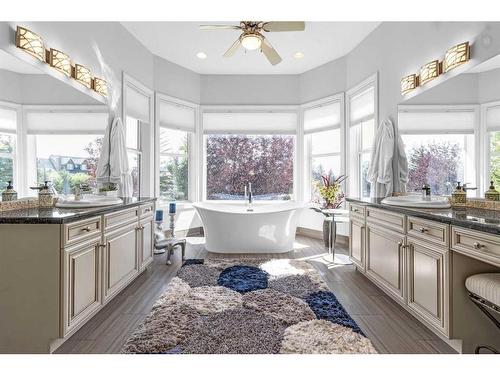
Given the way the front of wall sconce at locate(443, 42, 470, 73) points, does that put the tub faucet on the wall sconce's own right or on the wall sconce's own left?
on the wall sconce's own right

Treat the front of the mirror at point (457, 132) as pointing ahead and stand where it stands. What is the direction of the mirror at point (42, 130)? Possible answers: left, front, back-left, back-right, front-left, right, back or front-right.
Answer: front-left

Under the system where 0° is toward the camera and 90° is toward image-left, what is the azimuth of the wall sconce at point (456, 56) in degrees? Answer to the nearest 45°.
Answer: approximately 45°

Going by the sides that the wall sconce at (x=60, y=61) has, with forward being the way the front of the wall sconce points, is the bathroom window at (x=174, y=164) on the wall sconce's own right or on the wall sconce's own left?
on the wall sconce's own left

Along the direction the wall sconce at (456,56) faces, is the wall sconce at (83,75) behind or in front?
in front

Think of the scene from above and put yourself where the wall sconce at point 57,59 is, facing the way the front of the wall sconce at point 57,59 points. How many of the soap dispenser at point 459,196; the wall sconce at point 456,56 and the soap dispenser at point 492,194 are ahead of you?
3

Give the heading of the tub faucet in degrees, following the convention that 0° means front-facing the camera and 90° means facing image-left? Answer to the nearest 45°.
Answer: approximately 0°

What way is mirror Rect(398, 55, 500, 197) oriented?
to the viewer's left
